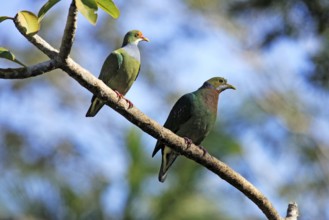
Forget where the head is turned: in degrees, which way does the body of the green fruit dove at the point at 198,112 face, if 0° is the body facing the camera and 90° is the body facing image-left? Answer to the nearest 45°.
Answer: approximately 315°

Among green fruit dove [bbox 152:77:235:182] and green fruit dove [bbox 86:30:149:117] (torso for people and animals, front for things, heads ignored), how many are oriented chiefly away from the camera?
0

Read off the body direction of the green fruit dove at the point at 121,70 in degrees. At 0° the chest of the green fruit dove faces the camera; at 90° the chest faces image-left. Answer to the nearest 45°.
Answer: approximately 315°

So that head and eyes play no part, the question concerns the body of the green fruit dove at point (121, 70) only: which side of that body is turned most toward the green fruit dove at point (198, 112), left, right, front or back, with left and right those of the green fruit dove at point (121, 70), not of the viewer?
front
